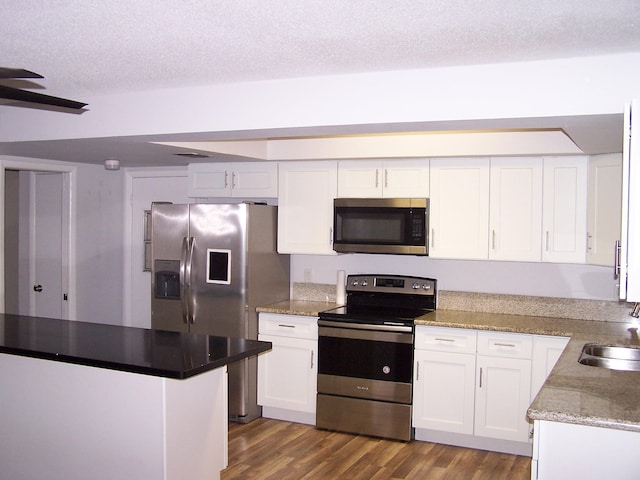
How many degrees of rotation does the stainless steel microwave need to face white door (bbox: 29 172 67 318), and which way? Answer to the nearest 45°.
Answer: approximately 90° to its right

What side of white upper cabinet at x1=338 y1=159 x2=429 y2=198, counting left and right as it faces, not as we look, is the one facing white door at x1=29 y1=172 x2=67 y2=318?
right

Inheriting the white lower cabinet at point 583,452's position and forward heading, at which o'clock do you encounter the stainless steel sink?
The stainless steel sink is roughly at 3 o'clock from the white lower cabinet.

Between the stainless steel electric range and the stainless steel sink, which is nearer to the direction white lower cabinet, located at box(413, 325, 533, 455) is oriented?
the stainless steel sink

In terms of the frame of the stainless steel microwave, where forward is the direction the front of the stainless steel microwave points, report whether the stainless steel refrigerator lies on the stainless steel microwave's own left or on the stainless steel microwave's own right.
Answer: on the stainless steel microwave's own right

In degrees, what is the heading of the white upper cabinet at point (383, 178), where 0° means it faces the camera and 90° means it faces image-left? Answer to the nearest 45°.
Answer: approximately 0°

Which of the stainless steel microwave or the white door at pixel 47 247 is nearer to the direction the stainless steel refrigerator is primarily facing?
the white door

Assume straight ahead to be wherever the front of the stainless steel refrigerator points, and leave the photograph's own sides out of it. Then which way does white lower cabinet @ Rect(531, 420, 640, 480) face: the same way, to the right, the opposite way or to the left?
to the right

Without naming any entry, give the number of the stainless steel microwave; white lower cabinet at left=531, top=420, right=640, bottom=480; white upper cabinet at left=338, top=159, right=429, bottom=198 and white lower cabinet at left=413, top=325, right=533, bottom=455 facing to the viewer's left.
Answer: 1

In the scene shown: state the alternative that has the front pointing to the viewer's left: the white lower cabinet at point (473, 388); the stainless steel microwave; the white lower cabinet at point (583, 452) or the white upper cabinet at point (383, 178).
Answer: the white lower cabinet at point (583, 452)

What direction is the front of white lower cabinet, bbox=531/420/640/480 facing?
to the viewer's left

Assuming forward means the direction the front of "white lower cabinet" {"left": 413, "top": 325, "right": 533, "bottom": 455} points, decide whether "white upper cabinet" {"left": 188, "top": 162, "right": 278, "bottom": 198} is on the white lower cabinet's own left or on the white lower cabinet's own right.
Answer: on the white lower cabinet's own right

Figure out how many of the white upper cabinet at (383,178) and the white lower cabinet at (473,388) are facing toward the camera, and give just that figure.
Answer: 2

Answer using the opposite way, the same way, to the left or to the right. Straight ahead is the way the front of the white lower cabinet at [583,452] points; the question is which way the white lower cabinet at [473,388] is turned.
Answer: to the left

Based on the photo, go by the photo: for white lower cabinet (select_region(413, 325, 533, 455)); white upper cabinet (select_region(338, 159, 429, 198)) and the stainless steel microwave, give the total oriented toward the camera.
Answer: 3

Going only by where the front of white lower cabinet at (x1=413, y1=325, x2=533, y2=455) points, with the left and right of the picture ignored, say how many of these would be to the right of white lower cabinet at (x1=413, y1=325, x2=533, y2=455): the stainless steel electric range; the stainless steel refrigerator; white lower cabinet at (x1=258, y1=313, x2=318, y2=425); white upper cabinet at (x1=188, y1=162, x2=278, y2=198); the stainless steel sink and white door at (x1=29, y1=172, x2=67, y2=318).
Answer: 5

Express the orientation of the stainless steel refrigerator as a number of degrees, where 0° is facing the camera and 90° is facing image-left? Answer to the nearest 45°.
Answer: approximately 45°
